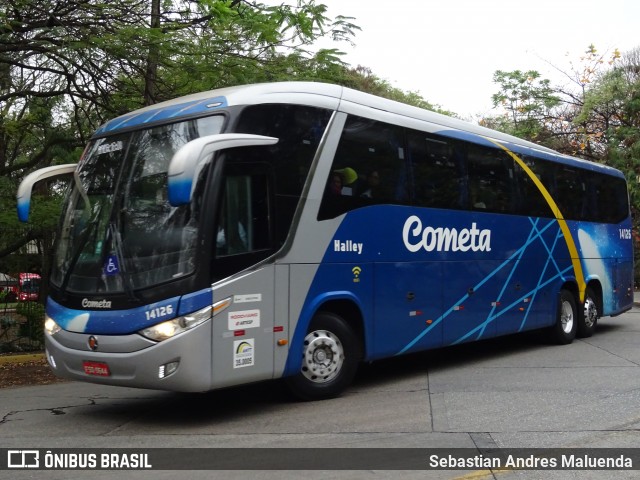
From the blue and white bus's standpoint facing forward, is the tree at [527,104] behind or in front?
behind

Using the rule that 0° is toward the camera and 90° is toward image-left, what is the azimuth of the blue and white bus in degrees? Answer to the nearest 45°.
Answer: approximately 45°
